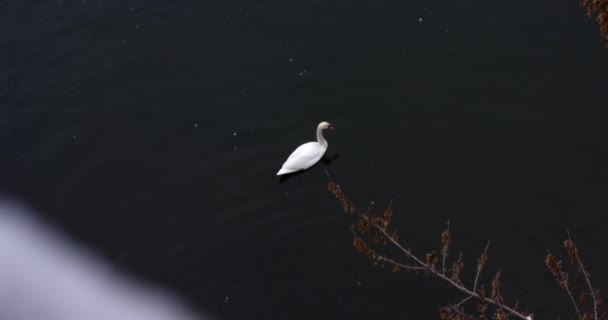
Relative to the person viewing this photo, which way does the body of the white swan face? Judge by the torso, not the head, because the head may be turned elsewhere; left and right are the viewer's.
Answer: facing away from the viewer and to the right of the viewer

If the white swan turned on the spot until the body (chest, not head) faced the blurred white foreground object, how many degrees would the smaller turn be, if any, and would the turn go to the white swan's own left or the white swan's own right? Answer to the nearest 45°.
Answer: approximately 180°
